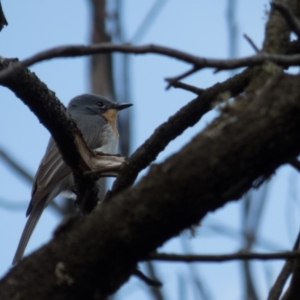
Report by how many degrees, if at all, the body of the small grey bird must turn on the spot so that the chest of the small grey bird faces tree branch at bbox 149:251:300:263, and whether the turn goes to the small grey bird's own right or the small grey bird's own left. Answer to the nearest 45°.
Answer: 0° — it already faces it

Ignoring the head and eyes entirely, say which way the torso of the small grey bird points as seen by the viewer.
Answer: to the viewer's right
